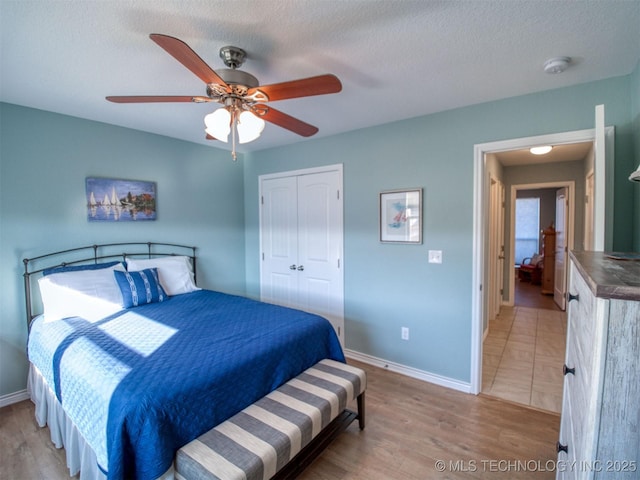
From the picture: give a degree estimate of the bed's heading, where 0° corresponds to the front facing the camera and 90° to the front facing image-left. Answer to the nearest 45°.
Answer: approximately 315°

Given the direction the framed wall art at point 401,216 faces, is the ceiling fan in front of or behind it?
in front

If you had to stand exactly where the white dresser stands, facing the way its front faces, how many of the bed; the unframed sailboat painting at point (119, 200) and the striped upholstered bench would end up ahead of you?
3

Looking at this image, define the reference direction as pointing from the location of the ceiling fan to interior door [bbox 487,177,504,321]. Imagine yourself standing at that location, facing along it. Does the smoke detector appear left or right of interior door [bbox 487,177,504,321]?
right

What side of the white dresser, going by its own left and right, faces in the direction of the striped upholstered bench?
front

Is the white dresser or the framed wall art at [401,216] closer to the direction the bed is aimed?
the white dresser

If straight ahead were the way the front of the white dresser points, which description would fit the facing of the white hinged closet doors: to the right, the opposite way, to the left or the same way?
to the left

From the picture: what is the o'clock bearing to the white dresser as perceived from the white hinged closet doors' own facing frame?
The white dresser is roughly at 10 o'clock from the white hinged closet doors.

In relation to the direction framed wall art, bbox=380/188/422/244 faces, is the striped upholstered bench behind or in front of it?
in front

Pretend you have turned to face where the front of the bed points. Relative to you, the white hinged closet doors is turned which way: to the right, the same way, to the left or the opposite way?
to the right

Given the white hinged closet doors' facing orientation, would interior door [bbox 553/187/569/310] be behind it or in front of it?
behind

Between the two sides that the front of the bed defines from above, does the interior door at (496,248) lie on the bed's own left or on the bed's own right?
on the bed's own left

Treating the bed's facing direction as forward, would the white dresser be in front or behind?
in front

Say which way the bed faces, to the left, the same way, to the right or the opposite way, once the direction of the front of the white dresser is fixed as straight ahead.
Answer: the opposite way

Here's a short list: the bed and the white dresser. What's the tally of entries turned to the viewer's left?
1

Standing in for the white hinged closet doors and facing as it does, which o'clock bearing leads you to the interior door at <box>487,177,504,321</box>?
The interior door is roughly at 7 o'clock from the white hinged closet doors.

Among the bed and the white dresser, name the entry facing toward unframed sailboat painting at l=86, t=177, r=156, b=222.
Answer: the white dresser
